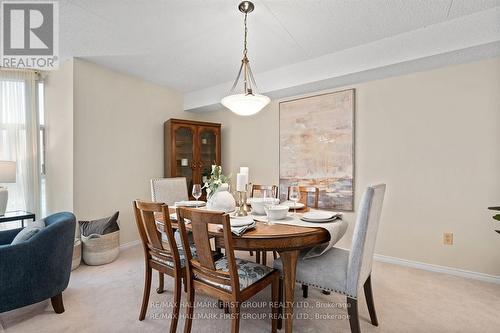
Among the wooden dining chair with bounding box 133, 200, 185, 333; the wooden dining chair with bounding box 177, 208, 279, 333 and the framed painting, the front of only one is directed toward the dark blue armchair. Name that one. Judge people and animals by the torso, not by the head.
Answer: the framed painting

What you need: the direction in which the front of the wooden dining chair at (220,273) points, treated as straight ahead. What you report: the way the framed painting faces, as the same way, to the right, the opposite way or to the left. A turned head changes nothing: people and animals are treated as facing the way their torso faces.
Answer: the opposite way

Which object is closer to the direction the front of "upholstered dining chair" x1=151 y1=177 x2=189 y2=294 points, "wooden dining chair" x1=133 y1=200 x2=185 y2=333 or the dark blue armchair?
the wooden dining chair

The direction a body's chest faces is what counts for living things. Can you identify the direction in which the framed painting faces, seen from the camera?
facing the viewer and to the left of the viewer

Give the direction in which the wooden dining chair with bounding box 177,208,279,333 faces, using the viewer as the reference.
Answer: facing away from the viewer and to the right of the viewer

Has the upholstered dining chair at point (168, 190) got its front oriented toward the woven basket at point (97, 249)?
no

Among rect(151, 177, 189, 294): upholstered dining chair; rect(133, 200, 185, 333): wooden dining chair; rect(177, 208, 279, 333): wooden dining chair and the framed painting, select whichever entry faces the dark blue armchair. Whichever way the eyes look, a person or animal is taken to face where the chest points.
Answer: the framed painting

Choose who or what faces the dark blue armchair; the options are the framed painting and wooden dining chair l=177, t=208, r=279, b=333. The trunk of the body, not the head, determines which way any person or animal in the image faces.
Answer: the framed painting

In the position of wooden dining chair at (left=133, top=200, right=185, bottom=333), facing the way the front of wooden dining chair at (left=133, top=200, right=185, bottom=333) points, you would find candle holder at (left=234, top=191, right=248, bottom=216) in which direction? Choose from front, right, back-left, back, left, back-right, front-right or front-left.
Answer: front-right

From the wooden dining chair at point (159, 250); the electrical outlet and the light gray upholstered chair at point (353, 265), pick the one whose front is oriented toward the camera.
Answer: the electrical outlet

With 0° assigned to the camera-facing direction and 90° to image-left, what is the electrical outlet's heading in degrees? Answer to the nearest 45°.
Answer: approximately 0°

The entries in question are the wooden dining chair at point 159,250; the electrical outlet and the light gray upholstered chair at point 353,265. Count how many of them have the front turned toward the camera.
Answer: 1

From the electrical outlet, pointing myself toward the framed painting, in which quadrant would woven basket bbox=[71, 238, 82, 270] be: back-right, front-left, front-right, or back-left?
front-left

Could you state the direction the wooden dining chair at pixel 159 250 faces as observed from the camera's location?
facing away from the viewer and to the right of the viewer

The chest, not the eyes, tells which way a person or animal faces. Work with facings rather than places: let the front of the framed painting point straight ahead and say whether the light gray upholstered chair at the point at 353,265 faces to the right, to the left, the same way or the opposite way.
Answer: to the right

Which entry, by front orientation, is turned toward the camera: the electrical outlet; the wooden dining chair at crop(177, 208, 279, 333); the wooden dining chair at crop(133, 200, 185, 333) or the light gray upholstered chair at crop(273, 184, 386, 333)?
the electrical outlet

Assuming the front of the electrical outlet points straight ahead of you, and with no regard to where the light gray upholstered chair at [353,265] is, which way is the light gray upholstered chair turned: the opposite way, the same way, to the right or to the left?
to the right

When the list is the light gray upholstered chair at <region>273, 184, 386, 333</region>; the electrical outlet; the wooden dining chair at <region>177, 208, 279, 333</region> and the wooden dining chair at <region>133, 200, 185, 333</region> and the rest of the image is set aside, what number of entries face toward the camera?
1

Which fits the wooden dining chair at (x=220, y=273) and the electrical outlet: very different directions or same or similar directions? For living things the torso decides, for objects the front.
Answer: very different directions

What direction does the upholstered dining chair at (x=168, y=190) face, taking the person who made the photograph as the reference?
facing the viewer and to the right of the viewer

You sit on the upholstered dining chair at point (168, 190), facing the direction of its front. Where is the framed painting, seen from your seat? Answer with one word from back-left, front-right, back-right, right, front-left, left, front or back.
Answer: front-left
